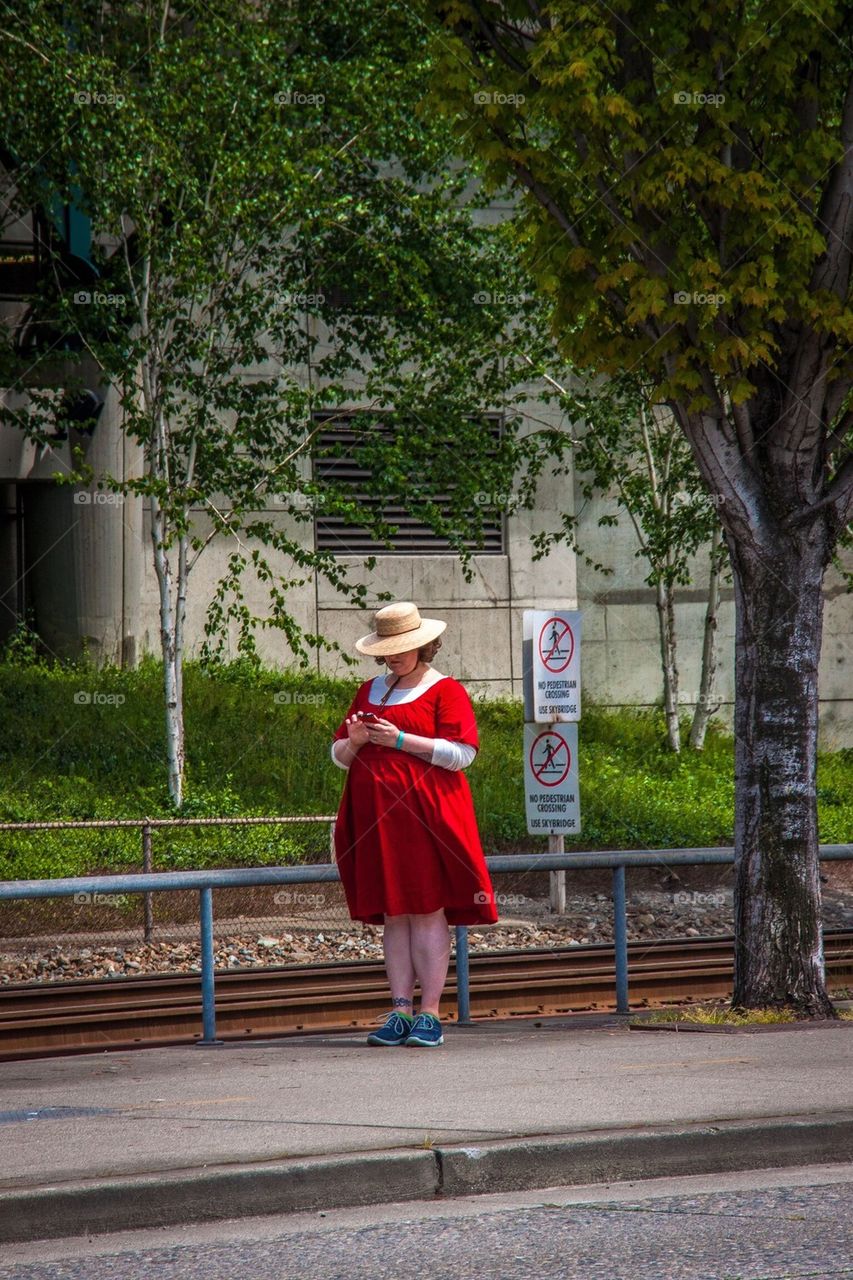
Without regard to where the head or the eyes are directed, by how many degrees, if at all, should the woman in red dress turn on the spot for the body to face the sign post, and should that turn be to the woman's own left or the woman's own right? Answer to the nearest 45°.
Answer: approximately 135° to the woman's own right

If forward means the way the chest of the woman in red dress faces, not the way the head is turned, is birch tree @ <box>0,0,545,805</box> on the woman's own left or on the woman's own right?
on the woman's own right

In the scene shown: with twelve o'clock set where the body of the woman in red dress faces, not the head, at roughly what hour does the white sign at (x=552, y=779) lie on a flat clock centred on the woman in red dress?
The white sign is roughly at 5 o'clock from the woman in red dress.

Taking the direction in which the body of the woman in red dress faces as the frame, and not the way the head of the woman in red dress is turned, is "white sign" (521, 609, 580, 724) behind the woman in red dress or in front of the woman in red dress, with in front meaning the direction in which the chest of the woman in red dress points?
behind

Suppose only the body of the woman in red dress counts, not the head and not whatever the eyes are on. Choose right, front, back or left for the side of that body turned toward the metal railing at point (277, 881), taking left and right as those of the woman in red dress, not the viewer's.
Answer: right

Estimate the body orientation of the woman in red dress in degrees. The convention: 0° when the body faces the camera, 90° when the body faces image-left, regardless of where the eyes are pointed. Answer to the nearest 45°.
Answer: approximately 45°
